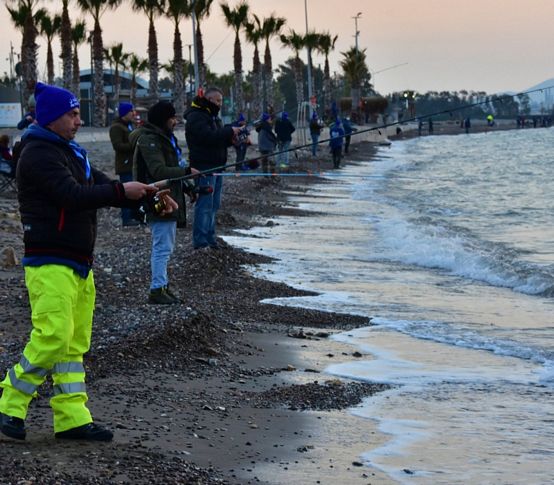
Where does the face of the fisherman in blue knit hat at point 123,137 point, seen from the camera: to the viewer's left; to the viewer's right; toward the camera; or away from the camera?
to the viewer's right

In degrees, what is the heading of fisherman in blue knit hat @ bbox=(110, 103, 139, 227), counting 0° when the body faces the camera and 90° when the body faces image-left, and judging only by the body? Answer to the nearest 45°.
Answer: approximately 270°

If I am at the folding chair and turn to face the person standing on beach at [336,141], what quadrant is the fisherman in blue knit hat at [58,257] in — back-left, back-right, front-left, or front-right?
back-right

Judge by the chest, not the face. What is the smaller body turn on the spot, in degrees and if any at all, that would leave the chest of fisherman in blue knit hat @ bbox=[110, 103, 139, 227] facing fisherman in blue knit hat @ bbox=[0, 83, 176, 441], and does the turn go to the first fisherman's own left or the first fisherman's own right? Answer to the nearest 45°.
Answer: approximately 90° to the first fisherman's own right

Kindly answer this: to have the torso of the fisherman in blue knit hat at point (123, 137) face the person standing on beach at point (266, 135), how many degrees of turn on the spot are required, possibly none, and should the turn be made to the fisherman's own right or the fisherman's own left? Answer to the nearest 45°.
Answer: approximately 90° to the fisherman's own left

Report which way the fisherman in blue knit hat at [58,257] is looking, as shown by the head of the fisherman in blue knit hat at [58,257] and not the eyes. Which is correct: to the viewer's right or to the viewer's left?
to the viewer's right

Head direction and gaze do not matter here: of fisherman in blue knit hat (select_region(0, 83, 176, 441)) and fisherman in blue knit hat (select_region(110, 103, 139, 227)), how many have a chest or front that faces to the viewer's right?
2

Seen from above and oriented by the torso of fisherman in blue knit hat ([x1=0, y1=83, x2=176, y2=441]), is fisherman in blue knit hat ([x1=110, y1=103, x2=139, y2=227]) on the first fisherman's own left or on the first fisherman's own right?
on the first fisherman's own left

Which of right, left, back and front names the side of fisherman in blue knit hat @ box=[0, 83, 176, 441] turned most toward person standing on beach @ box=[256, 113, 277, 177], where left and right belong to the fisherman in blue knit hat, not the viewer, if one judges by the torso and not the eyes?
left

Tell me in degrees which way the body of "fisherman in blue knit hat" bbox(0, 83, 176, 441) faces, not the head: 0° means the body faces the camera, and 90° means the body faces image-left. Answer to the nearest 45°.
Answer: approximately 270°

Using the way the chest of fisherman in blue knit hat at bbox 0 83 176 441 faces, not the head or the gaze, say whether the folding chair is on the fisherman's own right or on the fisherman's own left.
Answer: on the fisherman's own left

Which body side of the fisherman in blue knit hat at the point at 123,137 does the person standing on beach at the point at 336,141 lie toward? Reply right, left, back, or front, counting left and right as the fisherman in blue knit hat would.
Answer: left
